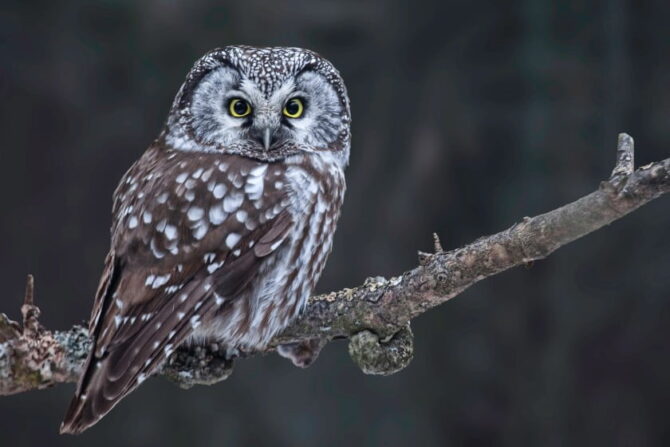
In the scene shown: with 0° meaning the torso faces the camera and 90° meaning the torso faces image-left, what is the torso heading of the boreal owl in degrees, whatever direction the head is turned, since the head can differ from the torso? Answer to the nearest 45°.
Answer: approximately 270°
